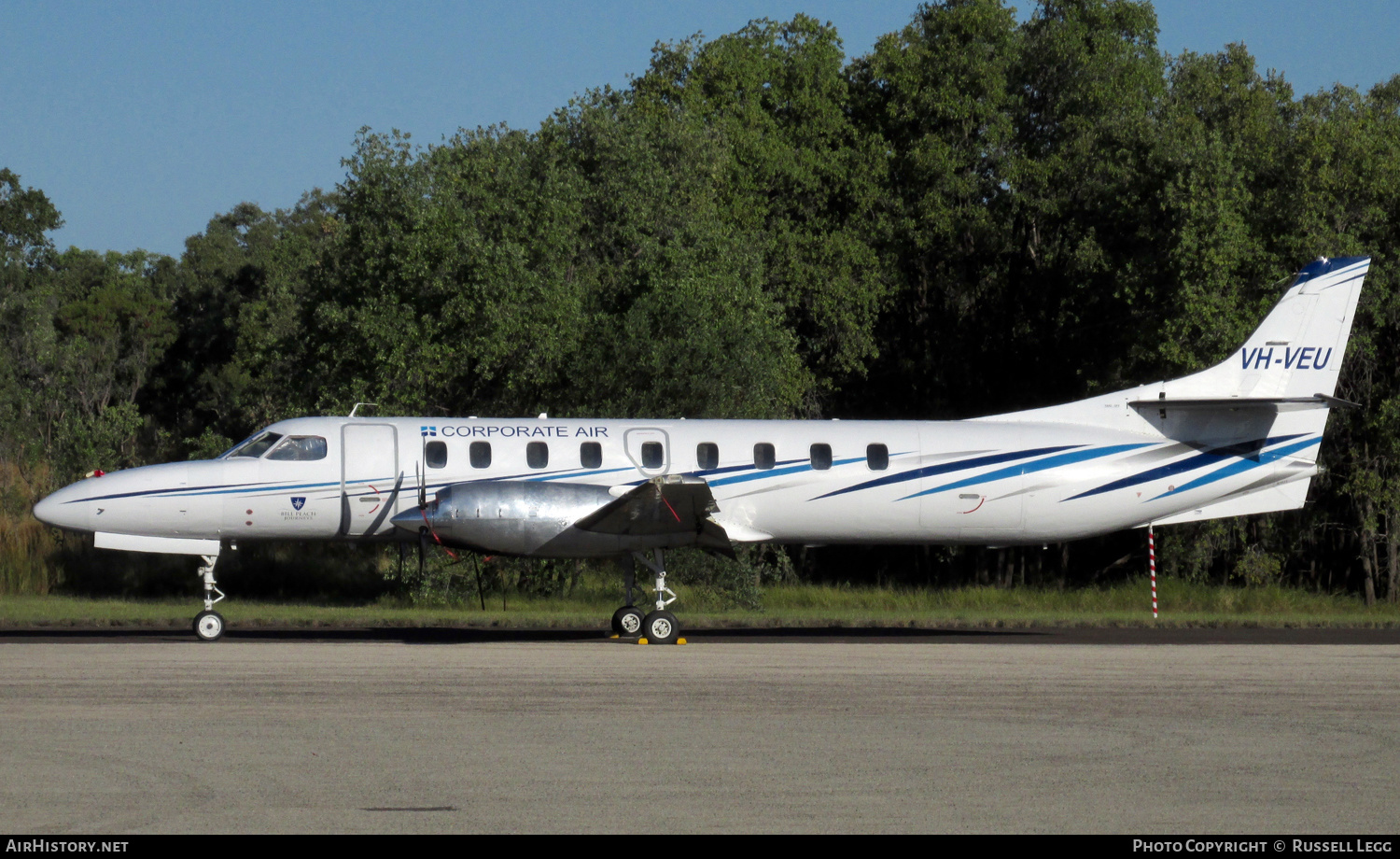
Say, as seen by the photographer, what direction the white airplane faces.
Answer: facing to the left of the viewer
